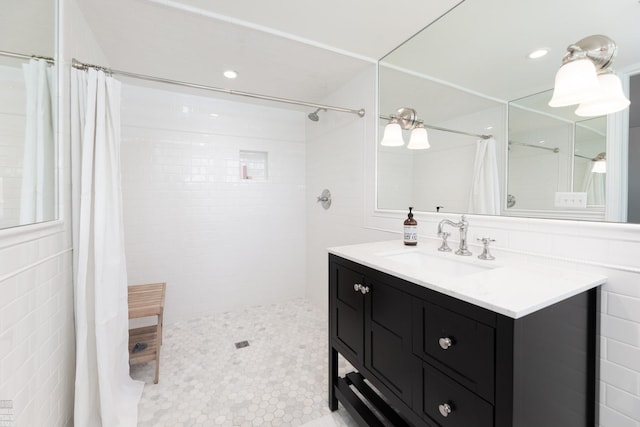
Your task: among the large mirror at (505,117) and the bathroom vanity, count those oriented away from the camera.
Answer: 0

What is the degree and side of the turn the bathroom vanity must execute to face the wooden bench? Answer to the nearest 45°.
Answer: approximately 45° to its right

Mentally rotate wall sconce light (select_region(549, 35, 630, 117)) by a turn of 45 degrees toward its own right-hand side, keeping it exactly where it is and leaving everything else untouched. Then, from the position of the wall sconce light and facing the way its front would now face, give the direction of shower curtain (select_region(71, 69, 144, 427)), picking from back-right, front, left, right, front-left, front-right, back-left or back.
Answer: front-left

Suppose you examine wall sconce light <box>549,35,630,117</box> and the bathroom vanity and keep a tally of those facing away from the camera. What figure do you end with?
0

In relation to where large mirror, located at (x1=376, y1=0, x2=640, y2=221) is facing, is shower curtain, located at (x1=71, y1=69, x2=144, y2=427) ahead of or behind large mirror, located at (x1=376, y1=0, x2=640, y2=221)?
ahead

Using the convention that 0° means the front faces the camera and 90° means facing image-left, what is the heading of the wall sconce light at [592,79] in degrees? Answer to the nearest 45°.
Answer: approximately 45°

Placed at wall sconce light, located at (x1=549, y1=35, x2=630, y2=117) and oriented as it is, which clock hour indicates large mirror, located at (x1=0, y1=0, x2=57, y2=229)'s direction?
The large mirror is roughly at 12 o'clock from the wall sconce light.

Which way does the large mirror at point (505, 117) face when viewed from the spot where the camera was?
facing the viewer and to the left of the viewer

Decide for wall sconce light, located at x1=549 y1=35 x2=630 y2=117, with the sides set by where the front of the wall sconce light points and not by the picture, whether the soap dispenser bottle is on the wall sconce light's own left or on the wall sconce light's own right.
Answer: on the wall sconce light's own right

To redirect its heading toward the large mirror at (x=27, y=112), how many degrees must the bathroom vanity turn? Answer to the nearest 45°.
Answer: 0° — it already faces it
